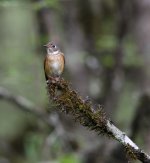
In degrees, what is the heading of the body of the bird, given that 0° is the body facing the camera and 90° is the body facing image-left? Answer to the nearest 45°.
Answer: approximately 0°
